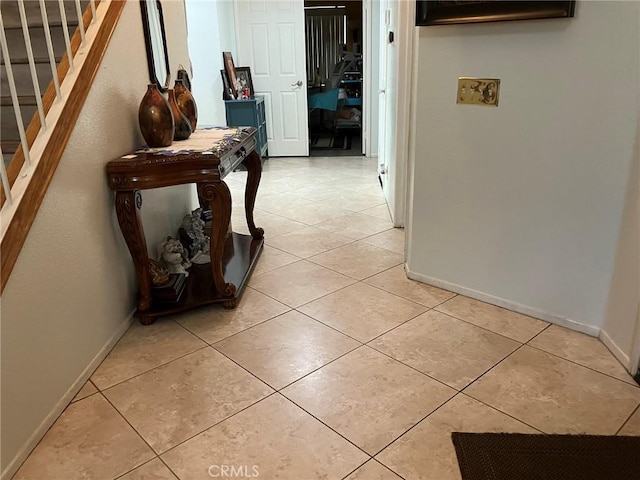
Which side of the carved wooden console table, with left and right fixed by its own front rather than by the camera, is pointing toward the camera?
right

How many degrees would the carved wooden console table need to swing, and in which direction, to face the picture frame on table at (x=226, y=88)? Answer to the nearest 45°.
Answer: approximately 90° to its left

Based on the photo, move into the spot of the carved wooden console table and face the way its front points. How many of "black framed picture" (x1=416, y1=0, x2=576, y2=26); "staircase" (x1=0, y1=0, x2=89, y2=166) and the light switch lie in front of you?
2

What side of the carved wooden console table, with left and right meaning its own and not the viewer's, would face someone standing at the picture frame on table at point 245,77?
left

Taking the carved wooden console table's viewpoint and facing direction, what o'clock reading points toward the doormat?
The doormat is roughly at 2 o'clock from the carved wooden console table.

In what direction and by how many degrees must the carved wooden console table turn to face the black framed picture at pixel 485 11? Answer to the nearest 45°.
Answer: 0° — it already faces it

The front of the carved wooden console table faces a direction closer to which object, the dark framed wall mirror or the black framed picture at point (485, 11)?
the black framed picture
